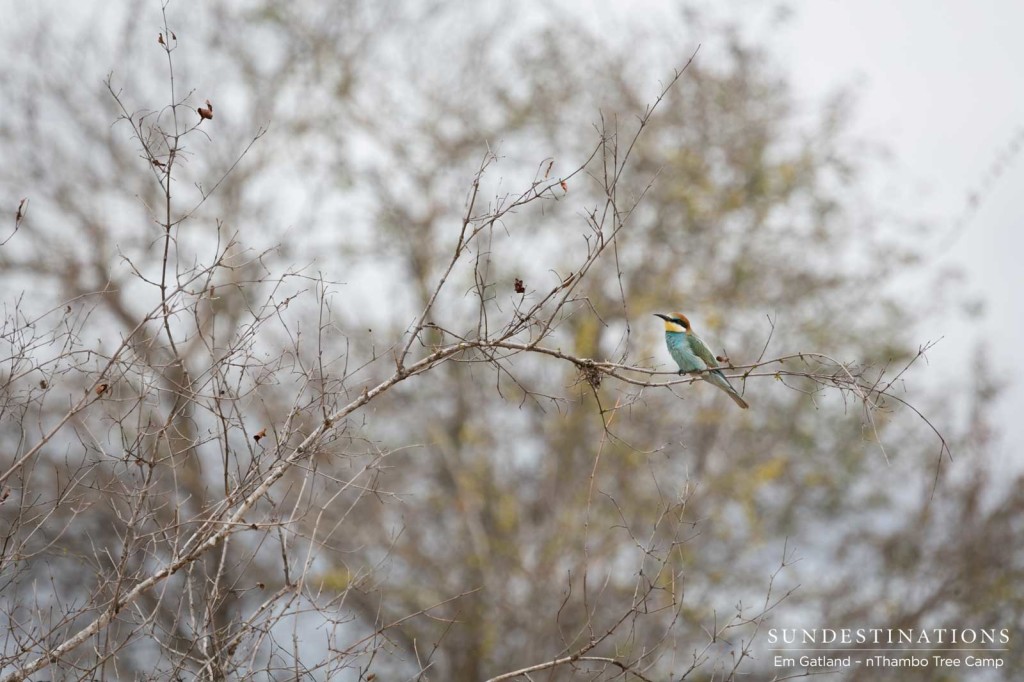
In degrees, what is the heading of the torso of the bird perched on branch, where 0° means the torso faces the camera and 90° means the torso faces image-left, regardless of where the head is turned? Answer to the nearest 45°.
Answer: approximately 90°
